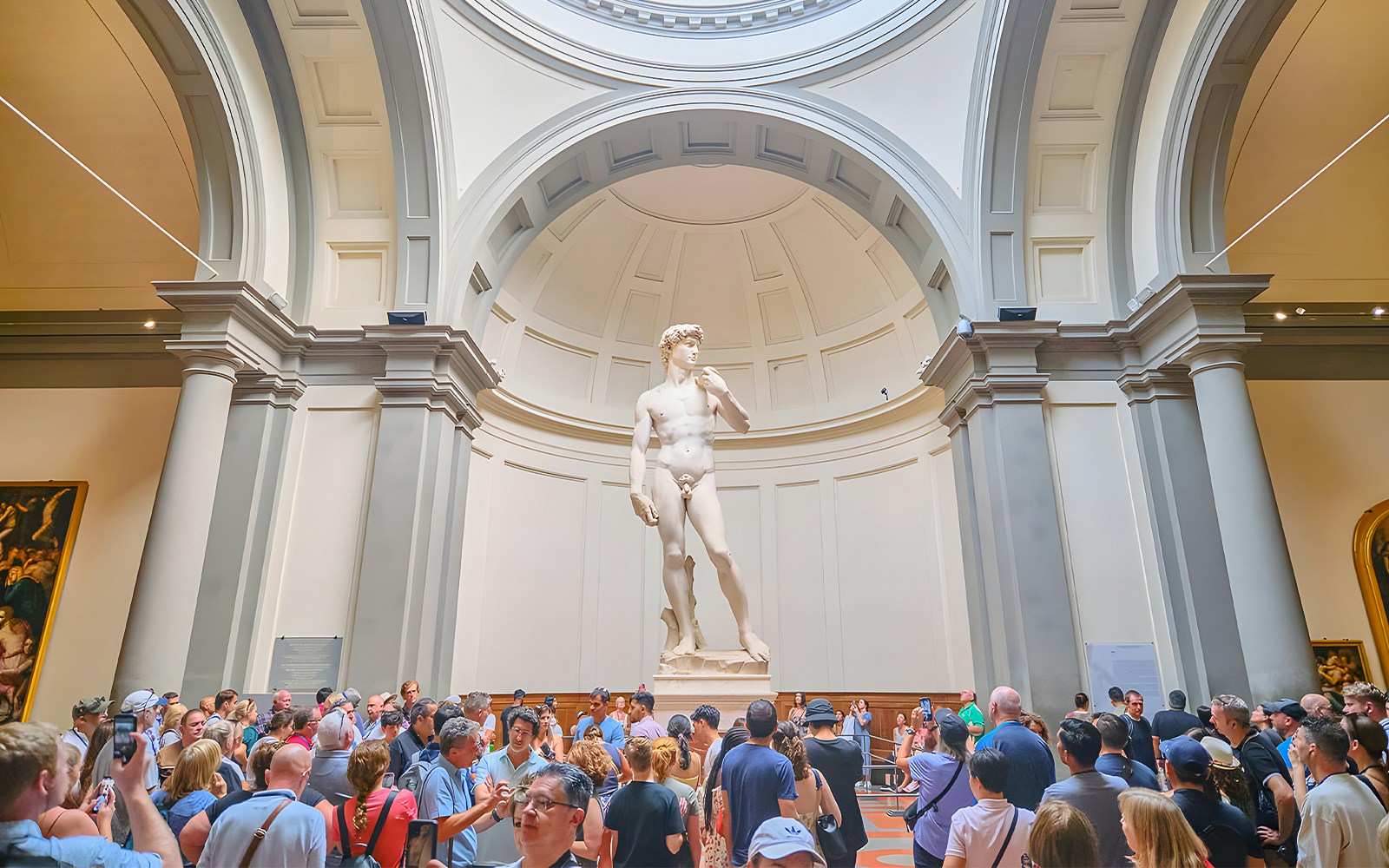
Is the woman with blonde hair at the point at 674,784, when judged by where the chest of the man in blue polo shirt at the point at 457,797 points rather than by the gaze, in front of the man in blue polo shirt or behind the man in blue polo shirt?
in front

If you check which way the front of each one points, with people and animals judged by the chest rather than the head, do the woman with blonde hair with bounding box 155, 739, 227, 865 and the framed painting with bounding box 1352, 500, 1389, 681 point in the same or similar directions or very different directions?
very different directions

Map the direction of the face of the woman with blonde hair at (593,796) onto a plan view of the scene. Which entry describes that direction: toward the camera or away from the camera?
away from the camera

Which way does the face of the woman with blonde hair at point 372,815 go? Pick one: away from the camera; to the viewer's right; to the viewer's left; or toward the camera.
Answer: away from the camera

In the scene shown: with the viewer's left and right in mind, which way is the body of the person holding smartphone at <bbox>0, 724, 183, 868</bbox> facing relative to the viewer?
facing away from the viewer and to the right of the viewer

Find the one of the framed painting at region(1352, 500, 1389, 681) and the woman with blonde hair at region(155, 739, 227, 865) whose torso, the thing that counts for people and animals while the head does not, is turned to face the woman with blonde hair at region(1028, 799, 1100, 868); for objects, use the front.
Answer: the framed painting

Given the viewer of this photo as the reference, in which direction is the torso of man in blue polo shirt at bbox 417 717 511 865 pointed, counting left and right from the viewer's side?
facing to the right of the viewer

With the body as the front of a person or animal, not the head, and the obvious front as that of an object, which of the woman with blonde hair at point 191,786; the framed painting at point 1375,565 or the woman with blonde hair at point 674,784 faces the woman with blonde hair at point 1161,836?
the framed painting

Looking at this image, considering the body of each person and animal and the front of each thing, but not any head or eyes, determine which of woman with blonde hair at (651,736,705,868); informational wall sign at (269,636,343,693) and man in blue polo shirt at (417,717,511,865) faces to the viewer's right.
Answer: the man in blue polo shirt

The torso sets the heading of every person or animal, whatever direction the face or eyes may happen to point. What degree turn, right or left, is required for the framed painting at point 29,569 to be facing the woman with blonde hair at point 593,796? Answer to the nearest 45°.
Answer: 0° — it already faces them

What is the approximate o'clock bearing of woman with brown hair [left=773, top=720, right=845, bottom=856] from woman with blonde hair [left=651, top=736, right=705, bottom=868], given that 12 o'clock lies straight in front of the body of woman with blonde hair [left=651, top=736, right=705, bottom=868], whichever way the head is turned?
woman with brown hair [left=773, top=720, right=845, bottom=856] is roughly at 2 o'clock from woman with blonde hair [left=651, top=736, right=705, bottom=868].

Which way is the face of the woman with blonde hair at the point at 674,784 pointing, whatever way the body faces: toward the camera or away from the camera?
away from the camera

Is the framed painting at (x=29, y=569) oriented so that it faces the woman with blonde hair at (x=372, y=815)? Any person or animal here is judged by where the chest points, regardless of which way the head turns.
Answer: yes

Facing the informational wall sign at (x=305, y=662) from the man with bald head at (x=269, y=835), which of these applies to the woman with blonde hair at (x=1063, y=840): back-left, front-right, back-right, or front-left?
back-right
